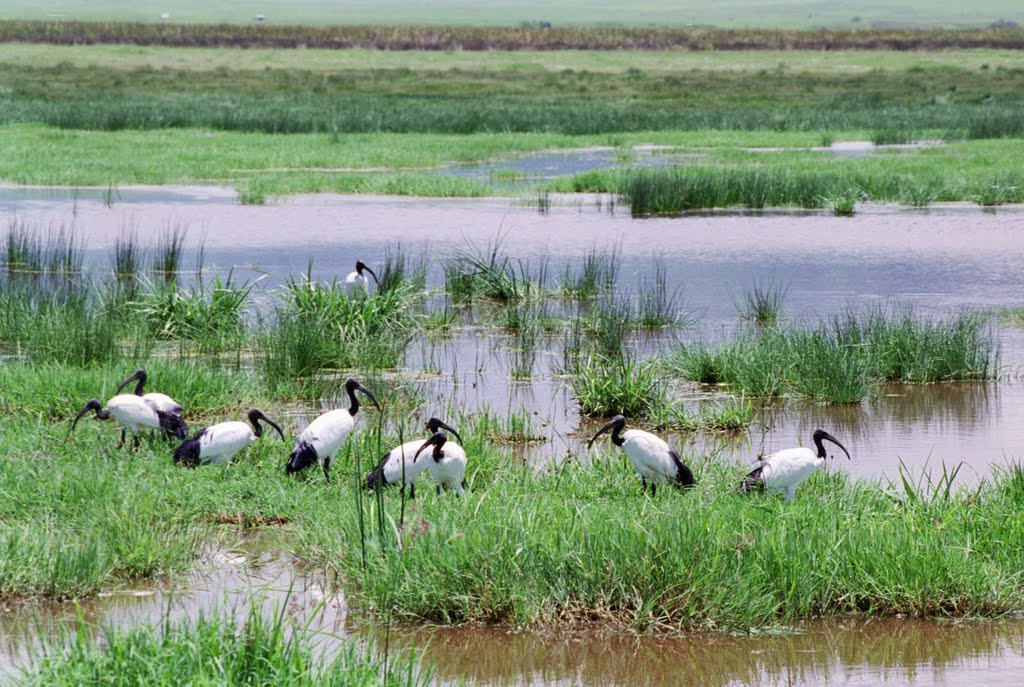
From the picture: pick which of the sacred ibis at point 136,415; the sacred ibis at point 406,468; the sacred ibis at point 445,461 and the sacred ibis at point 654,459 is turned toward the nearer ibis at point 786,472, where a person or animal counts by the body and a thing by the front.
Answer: the sacred ibis at point 406,468

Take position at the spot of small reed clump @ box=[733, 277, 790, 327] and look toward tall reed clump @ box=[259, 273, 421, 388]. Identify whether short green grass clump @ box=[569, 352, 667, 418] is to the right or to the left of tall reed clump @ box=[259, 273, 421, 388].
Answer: left

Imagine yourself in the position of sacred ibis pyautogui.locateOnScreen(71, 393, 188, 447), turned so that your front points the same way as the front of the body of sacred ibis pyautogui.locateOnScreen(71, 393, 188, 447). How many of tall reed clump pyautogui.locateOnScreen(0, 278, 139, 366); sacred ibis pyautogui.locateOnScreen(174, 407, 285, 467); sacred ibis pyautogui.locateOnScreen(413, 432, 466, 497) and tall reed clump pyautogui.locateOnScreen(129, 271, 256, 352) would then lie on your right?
2

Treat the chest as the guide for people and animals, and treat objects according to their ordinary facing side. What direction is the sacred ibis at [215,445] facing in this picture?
to the viewer's right

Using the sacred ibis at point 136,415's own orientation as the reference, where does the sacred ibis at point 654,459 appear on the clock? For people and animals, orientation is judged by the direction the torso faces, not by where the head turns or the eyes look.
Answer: the sacred ibis at point 654,459 is roughly at 7 o'clock from the sacred ibis at point 136,415.

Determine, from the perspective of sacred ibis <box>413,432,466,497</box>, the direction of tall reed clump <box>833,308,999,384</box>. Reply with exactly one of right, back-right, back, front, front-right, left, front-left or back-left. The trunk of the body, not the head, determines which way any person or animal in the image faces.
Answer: back

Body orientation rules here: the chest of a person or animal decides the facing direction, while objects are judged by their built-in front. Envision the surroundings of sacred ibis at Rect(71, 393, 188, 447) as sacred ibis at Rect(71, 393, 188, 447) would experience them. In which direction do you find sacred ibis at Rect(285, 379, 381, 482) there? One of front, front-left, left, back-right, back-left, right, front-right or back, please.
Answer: back-left

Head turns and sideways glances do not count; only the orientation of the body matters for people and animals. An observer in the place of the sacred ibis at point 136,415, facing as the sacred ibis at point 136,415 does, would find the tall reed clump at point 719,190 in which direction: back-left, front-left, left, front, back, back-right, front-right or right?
back-right

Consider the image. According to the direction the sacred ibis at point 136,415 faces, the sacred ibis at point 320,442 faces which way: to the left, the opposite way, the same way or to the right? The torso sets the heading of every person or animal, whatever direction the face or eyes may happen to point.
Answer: the opposite way

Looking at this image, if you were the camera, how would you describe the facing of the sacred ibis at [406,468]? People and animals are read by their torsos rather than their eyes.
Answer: facing to the right of the viewer

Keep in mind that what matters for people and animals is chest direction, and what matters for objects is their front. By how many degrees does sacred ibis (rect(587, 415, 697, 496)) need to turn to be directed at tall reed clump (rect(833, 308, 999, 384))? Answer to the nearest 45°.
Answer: approximately 135° to its right

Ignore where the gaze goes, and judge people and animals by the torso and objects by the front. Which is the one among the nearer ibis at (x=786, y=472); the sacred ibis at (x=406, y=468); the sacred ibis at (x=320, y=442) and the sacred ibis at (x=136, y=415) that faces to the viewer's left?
the sacred ibis at (x=136, y=415)

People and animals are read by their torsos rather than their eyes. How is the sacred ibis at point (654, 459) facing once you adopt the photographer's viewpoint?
facing to the left of the viewer

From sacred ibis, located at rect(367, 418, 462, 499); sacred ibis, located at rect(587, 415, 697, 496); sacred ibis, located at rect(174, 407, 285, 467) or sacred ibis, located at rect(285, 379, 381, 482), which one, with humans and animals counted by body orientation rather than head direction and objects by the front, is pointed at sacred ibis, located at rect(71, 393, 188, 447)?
sacred ibis, located at rect(587, 415, 697, 496)

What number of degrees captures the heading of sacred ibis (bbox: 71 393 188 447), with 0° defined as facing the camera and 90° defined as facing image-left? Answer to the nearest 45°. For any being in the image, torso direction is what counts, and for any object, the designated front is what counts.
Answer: approximately 90°

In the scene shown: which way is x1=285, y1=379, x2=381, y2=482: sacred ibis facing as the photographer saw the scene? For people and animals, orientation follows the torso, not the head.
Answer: facing to the right of the viewer

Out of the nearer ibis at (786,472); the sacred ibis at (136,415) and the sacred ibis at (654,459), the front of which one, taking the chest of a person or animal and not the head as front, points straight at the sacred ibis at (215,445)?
the sacred ibis at (654,459)
